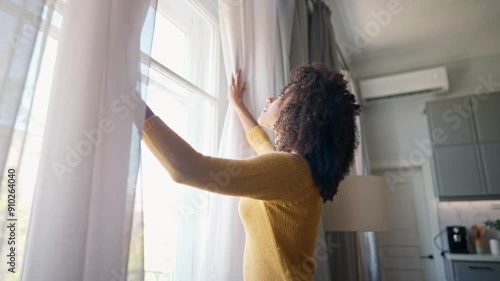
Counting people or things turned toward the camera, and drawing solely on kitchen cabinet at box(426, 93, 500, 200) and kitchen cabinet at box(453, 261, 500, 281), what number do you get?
2

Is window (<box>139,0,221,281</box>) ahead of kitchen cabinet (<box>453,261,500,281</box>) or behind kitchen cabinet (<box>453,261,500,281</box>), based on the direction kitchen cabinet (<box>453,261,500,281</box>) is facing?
ahead

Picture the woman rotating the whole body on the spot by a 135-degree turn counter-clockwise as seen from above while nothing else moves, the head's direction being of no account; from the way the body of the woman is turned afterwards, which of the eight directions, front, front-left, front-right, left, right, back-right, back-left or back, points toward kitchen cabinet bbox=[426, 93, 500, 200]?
left

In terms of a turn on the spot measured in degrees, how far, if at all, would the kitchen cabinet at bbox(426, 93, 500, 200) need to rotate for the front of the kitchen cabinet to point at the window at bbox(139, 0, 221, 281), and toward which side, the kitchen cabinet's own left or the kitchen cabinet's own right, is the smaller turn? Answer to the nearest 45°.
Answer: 0° — it already faces it

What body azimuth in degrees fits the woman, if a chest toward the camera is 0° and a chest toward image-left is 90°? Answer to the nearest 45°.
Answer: approximately 90°

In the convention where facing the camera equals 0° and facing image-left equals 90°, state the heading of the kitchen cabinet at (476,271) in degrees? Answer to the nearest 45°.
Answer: approximately 0°

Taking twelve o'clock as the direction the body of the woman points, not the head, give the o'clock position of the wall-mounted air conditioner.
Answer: The wall-mounted air conditioner is roughly at 4 o'clock from the woman.

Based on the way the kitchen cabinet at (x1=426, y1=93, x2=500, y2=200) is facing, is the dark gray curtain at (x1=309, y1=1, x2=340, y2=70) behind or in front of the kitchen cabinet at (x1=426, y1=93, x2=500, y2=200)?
in front
